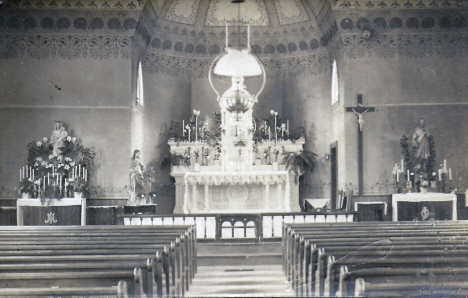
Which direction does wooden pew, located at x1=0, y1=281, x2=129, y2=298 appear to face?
away from the camera

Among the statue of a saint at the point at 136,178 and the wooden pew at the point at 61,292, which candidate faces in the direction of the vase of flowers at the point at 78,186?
the wooden pew

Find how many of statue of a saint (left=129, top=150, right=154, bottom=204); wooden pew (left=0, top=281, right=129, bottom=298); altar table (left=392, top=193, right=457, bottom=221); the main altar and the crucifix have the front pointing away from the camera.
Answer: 1

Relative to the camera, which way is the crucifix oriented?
toward the camera

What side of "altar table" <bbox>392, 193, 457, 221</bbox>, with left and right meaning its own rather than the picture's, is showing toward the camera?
front

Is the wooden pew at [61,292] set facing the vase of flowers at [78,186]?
yes

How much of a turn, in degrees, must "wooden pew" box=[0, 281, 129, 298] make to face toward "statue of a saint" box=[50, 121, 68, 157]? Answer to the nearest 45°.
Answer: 0° — it already faces it

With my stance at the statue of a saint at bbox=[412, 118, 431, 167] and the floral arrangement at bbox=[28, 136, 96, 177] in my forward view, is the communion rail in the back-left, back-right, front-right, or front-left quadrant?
front-left

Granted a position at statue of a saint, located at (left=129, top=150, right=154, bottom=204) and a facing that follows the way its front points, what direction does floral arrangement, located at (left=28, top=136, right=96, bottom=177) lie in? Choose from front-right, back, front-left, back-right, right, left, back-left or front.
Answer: back-right

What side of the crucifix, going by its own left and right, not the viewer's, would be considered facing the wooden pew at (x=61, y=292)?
front

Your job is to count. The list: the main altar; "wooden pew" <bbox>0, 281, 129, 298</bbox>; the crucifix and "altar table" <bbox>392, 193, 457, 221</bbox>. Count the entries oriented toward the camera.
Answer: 3

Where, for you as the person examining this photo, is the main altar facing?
facing the viewer

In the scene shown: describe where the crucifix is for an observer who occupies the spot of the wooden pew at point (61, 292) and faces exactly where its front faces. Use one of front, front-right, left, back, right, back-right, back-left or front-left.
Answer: front-right

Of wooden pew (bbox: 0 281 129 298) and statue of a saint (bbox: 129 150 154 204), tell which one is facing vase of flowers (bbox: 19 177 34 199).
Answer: the wooden pew

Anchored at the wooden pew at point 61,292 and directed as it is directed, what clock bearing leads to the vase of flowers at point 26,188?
The vase of flowers is roughly at 12 o'clock from the wooden pew.

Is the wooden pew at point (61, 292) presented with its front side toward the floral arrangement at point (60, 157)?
yes
